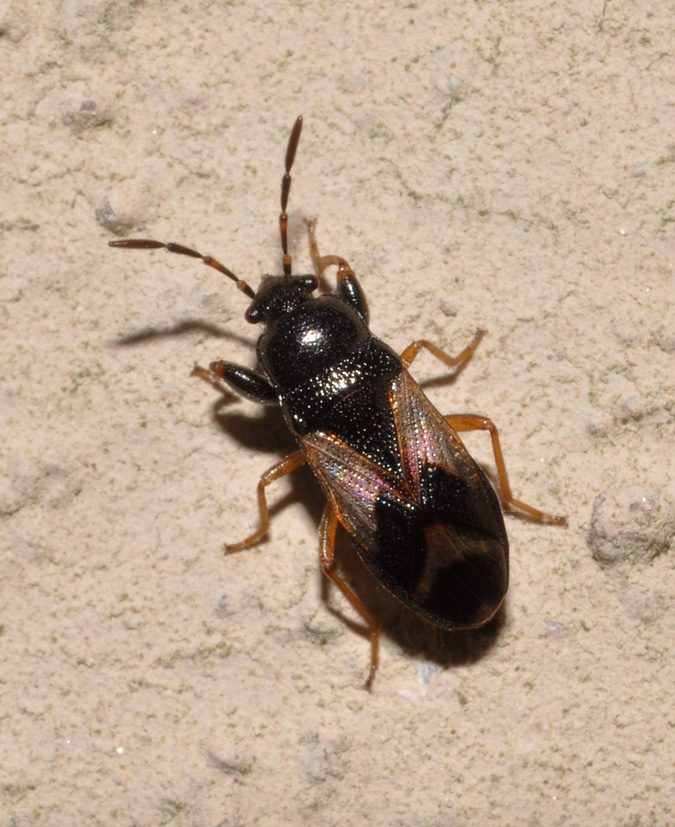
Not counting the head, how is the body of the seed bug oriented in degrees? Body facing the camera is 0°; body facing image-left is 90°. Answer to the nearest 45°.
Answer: approximately 135°
